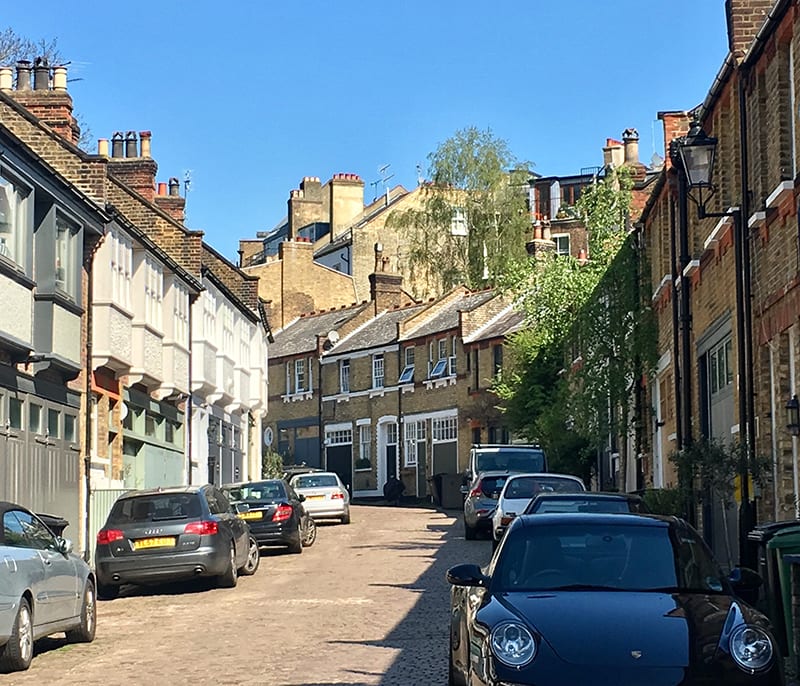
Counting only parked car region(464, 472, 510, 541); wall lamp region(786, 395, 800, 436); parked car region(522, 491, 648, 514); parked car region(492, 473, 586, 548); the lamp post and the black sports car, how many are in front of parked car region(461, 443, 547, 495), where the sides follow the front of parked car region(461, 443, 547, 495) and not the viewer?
6

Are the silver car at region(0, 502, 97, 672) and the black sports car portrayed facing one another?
no

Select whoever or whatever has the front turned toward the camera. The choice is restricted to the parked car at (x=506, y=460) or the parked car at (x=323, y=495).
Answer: the parked car at (x=506, y=460)

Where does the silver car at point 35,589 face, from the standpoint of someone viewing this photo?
facing away from the viewer and to the right of the viewer

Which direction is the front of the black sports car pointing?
toward the camera

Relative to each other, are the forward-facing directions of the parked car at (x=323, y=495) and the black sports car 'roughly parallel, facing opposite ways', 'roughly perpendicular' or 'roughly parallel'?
roughly parallel, facing opposite ways

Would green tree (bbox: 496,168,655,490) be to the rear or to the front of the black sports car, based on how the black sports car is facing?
to the rear

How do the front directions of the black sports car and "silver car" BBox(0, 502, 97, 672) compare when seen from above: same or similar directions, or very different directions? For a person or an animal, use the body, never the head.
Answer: very different directions

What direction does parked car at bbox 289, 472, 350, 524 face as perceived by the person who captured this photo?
facing away from the viewer

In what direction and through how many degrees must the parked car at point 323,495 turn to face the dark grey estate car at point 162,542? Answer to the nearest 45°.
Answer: approximately 180°

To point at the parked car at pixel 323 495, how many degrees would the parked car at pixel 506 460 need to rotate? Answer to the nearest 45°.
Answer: approximately 135° to its right

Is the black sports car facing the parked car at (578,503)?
no

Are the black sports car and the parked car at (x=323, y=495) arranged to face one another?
no

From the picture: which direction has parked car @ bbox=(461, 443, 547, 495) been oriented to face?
toward the camera

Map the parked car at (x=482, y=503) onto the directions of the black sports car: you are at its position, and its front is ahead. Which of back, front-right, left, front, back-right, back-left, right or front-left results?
back

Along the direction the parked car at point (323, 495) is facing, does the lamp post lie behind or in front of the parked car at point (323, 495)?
behind

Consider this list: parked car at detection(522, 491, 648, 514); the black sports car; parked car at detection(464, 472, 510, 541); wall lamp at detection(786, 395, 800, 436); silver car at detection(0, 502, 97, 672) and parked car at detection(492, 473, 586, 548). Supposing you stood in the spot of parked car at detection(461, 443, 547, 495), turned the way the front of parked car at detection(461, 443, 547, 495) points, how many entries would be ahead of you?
6

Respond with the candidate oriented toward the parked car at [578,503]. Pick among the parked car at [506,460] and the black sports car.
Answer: the parked car at [506,460]
